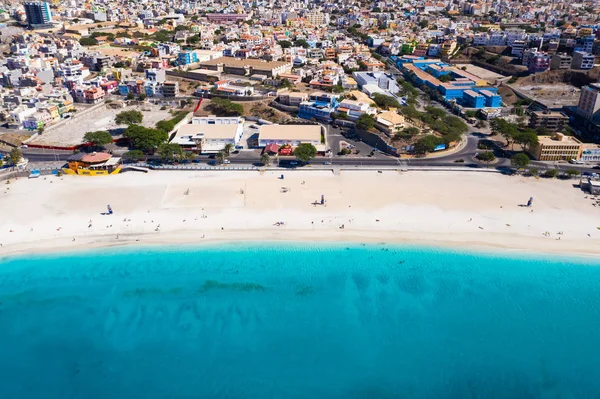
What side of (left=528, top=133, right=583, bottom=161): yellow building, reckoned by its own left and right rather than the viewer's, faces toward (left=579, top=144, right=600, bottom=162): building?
left

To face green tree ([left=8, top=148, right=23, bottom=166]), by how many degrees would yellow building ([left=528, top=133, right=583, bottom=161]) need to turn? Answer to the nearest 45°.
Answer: approximately 45° to its right

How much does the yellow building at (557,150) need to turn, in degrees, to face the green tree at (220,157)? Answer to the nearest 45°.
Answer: approximately 45° to its right

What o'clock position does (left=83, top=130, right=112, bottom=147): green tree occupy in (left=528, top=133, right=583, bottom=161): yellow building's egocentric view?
The green tree is roughly at 2 o'clock from the yellow building.

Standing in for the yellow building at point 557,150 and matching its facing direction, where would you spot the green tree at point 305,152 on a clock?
The green tree is roughly at 2 o'clock from the yellow building.

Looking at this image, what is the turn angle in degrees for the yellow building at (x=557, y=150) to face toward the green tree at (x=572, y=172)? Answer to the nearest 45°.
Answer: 0° — it already faces it

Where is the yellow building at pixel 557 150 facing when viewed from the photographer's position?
facing the viewer

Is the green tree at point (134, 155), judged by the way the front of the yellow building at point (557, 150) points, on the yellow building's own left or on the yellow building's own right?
on the yellow building's own right

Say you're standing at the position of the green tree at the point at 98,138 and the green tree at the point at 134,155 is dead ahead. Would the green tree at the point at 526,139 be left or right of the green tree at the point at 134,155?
left

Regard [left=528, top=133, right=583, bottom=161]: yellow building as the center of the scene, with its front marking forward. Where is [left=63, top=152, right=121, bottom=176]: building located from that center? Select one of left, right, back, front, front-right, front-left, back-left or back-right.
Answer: front-right

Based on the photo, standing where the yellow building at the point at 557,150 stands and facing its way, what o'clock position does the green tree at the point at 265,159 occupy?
The green tree is roughly at 2 o'clock from the yellow building.
